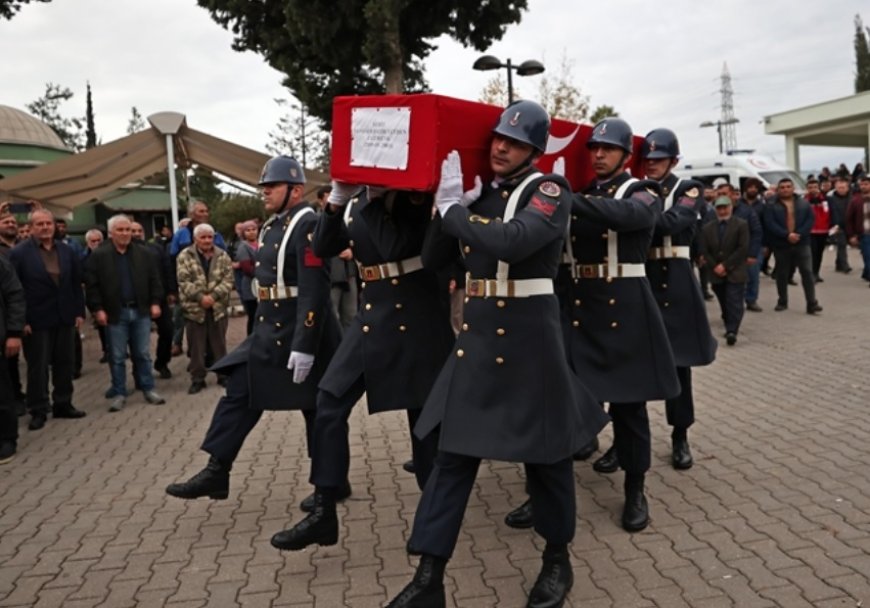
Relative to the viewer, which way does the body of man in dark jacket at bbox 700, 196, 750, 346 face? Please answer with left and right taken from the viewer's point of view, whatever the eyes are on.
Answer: facing the viewer

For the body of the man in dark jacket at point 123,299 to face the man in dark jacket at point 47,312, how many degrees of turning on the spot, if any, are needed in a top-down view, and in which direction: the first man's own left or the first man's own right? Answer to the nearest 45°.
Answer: approximately 45° to the first man's own right

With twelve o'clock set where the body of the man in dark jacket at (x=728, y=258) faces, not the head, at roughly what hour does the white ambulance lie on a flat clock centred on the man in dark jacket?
The white ambulance is roughly at 6 o'clock from the man in dark jacket.

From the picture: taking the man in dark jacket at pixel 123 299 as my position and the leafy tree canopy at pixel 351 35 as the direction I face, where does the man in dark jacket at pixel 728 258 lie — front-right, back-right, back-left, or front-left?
front-right

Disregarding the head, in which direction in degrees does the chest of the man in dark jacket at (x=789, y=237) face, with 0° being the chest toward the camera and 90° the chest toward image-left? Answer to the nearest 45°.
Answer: approximately 0°

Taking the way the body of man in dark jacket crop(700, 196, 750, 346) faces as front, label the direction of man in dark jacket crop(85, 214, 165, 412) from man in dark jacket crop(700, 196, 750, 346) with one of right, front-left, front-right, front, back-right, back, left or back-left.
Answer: front-right

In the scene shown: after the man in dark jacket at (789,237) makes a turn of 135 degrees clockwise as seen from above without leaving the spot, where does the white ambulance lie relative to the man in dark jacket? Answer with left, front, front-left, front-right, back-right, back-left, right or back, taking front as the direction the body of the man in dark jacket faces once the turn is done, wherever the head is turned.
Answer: front-right

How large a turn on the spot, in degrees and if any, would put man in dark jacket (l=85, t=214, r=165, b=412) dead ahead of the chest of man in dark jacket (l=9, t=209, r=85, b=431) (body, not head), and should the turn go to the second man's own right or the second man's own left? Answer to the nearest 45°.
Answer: approximately 90° to the second man's own left

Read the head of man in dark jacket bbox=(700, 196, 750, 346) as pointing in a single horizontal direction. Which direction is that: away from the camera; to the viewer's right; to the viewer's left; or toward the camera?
toward the camera

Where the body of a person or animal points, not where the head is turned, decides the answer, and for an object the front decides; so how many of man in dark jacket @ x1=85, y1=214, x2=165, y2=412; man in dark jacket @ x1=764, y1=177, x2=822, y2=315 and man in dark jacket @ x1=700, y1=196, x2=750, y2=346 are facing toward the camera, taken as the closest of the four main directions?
3

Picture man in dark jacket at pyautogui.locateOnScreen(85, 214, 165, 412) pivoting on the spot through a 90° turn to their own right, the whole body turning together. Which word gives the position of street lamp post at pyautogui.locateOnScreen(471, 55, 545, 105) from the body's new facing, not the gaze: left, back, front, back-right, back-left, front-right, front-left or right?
back-right

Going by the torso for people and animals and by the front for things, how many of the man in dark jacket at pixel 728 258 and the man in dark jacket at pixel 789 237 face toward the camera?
2

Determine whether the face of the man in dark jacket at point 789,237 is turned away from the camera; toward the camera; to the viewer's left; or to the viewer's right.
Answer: toward the camera

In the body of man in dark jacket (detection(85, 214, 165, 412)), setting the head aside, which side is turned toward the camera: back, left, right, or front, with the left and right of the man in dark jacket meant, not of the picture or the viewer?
front

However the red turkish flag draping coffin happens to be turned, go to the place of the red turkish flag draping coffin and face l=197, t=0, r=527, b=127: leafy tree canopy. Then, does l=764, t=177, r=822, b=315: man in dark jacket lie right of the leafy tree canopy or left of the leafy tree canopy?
right
